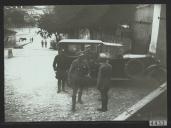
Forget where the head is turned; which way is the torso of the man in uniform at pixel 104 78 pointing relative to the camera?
to the viewer's left
